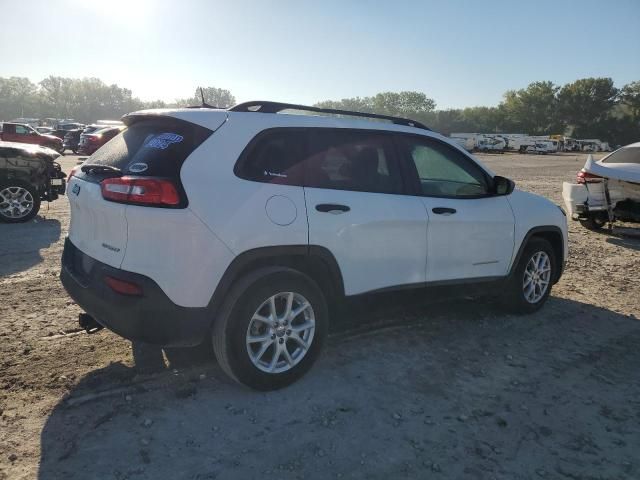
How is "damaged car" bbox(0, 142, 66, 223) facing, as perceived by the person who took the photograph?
facing to the right of the viewer

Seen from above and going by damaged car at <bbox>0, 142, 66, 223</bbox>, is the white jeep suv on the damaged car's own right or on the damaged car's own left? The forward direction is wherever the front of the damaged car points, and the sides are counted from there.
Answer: on the damaged car's own right

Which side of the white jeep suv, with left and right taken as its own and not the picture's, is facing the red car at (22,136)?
left

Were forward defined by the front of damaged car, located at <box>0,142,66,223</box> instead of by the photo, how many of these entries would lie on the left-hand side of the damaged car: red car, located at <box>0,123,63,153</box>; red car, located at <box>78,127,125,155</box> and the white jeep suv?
2

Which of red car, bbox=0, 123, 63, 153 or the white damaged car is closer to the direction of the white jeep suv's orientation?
the white damaged car

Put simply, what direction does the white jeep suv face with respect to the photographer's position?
facing away from the viewer and to the right of the viewer

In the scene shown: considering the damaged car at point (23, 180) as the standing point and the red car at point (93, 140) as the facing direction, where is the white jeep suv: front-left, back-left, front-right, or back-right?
back-right

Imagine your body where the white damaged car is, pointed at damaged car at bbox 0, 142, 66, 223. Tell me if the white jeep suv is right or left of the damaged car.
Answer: left

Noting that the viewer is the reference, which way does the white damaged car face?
facing away from the viewer and to the right of the viewer
